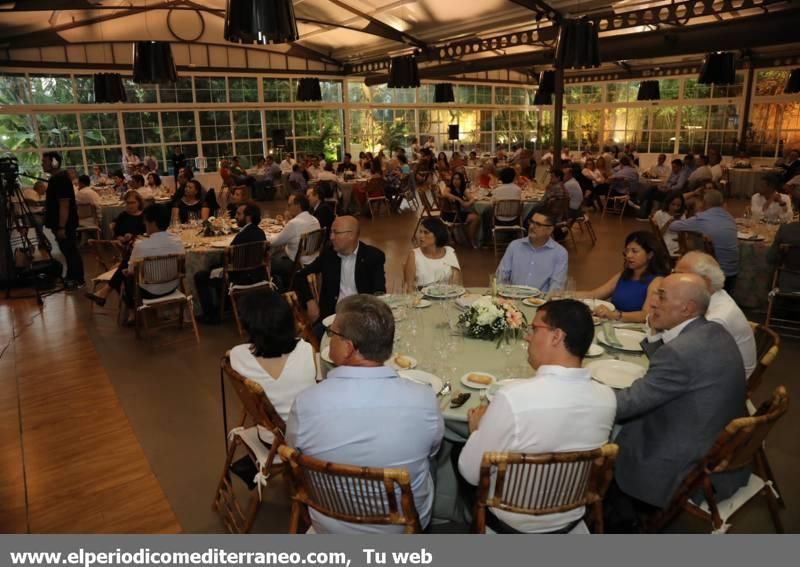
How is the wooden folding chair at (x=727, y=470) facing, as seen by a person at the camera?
facing away from the viewer and to the left of the viewer

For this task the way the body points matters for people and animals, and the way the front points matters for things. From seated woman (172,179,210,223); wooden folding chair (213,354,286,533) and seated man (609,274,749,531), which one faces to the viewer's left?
the seated man

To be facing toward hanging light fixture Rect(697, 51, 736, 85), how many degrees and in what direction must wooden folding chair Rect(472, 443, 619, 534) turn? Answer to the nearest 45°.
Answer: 0° — it already faces it

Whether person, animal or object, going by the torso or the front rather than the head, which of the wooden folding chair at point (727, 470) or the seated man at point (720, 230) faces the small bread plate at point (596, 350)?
the wooden folding chair

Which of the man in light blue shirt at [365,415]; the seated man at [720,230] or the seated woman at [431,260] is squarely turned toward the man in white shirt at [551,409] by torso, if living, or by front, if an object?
the seated woman

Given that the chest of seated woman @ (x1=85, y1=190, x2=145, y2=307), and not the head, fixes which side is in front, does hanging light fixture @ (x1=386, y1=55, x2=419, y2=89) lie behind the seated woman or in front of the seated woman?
behind

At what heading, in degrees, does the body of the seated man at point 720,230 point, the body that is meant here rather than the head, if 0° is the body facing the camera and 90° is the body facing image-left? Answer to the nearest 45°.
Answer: approximately 135°

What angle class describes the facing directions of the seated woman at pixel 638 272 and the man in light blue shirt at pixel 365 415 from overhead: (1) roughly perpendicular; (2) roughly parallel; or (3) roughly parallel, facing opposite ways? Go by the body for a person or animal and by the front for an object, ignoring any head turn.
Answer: roughly perpendicular

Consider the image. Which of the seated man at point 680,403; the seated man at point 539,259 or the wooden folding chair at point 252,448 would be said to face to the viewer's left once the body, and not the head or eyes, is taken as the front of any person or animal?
the seated man at point 680,403

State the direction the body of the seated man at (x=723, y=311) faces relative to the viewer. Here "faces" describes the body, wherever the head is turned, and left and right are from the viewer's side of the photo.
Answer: facing to the left of the viewer

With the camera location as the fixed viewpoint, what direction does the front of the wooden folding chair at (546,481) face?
facing away from the viewer

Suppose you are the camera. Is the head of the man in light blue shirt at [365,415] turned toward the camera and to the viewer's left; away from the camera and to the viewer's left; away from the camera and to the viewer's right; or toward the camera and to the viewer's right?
away from the camera and to the viewer's left

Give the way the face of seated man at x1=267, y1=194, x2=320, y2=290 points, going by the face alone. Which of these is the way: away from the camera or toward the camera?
away from the camera
